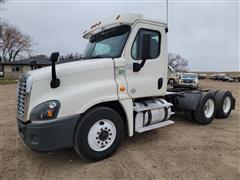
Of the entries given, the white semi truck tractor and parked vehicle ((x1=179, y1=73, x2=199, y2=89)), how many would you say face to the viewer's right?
0

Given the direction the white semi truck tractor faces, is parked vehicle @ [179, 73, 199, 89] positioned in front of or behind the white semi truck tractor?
behind

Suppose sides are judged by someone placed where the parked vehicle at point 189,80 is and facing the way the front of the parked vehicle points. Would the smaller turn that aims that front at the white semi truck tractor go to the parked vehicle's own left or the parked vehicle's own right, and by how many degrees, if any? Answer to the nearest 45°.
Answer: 0° — it already faces it

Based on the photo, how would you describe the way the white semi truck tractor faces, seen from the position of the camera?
facing the viewer and to the left of the viewer

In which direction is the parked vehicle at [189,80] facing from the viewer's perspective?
toward the camera
